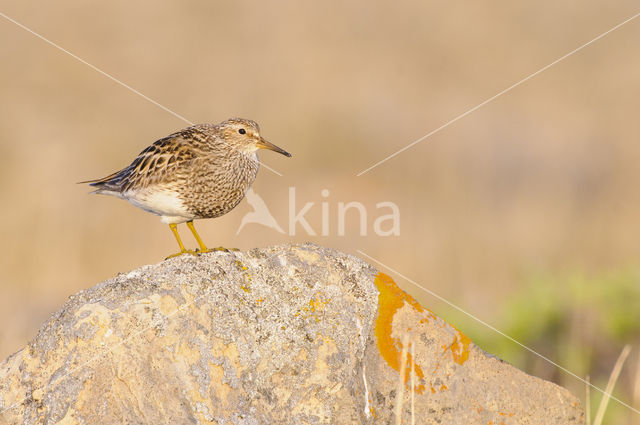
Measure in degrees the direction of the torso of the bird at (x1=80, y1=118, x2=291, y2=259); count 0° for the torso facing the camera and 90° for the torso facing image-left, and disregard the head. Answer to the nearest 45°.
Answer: approximately 270°
